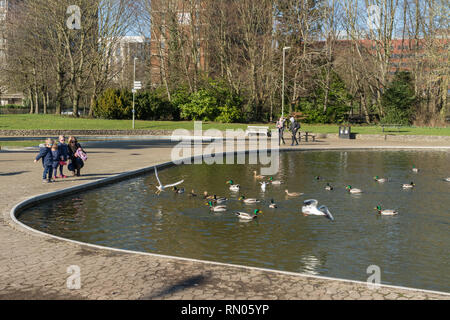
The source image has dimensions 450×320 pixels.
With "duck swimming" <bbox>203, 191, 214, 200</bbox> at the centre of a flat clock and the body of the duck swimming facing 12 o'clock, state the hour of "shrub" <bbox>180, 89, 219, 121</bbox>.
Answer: The shrub is roughly at 3 o'clock from the duck swimming.

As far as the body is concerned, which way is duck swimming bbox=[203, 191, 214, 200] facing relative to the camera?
to the viewer's left

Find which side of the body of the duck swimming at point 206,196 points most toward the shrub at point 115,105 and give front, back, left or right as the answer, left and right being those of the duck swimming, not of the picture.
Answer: right

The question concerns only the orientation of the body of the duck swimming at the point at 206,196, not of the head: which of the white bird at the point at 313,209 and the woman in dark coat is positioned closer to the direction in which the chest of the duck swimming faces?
the woman in dark coat

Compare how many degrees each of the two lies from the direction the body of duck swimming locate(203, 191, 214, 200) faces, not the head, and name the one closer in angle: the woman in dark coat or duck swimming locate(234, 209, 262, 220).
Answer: the woman in dark coat
